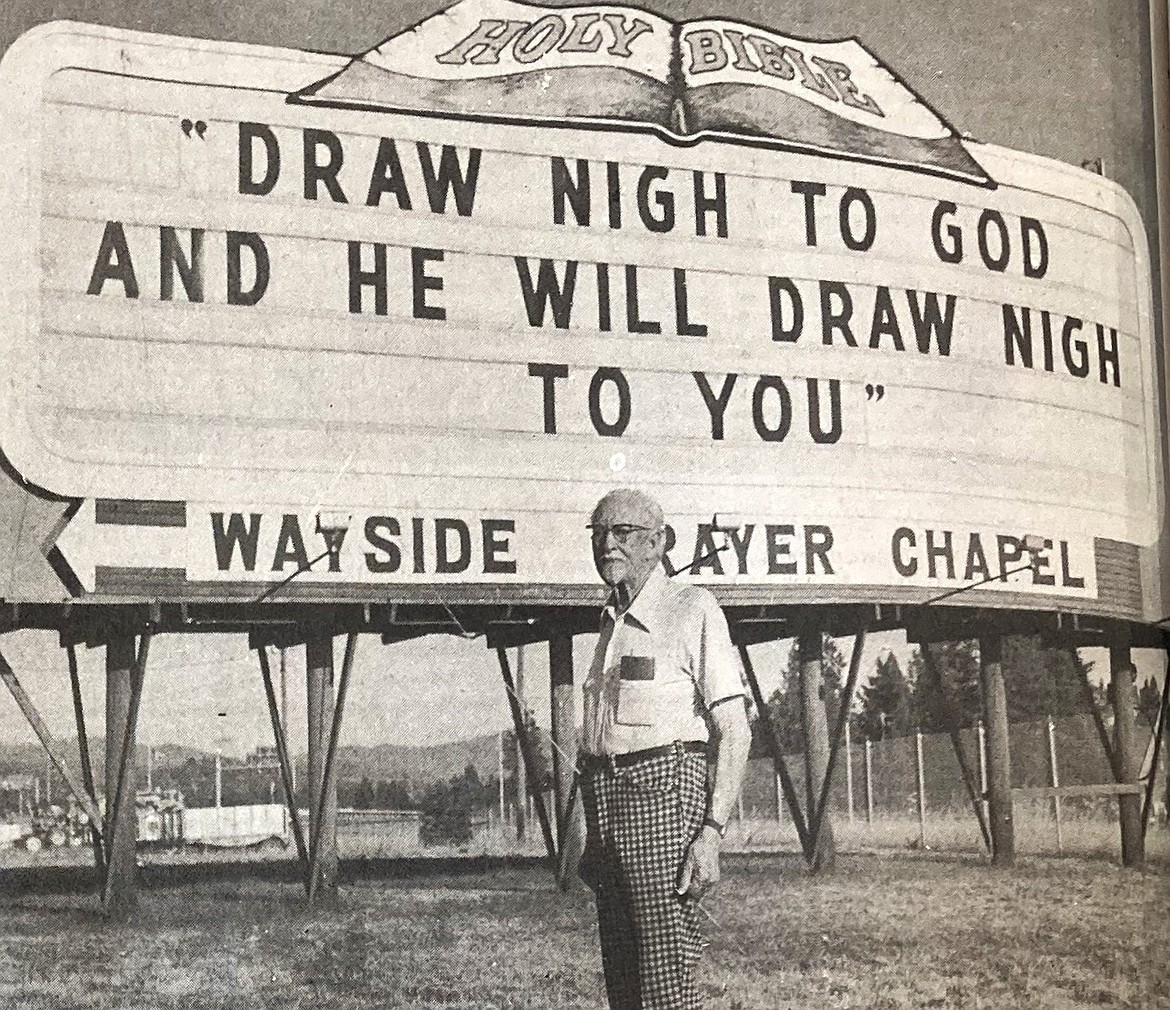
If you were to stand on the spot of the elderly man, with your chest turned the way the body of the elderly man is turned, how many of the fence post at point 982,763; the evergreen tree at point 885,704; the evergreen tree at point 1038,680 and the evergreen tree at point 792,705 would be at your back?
4

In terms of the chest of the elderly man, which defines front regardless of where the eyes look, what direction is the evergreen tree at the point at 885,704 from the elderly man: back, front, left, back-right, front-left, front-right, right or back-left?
back

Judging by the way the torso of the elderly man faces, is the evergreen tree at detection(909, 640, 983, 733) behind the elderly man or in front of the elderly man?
behind

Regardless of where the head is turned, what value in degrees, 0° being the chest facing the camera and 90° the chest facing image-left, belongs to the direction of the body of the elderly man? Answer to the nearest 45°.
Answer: approximately 45°

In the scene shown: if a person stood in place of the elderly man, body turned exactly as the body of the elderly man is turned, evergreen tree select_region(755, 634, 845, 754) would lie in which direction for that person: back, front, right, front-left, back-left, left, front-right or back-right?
back

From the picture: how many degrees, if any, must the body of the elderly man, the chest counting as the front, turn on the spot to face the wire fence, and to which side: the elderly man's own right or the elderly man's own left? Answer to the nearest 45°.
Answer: approximately 180°

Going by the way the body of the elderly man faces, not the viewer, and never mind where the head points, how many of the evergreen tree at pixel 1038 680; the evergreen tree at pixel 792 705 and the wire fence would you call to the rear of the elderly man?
3

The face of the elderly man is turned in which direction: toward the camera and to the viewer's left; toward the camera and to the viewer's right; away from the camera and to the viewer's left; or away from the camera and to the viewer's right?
toward the camera and to the viewer's left
